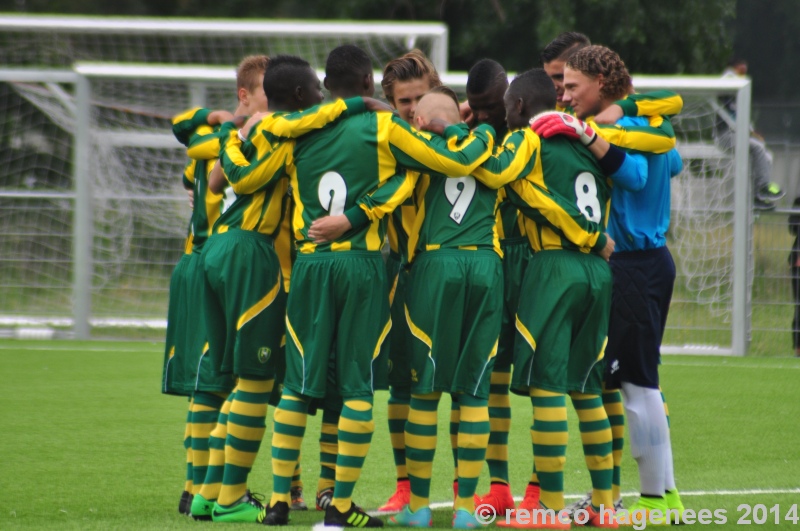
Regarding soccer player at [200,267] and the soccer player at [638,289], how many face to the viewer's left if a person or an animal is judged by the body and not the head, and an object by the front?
1

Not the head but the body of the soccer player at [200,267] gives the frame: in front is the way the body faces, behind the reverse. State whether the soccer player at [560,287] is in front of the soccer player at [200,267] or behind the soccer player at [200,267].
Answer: in front

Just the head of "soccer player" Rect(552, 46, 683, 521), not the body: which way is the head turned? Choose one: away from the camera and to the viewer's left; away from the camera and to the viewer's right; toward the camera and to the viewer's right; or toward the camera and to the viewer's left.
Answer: toward the camera and to the viewer's left

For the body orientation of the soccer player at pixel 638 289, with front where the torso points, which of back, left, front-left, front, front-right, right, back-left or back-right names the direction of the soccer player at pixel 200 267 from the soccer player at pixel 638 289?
front

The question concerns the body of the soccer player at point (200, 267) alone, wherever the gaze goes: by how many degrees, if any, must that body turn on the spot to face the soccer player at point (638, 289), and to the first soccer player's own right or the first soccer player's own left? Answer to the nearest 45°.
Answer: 0° — they already face them

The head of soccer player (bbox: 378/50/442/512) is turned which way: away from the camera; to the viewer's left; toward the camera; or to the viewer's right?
toward the camera

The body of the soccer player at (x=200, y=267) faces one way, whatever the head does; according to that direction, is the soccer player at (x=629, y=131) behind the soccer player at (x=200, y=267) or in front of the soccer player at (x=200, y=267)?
in front

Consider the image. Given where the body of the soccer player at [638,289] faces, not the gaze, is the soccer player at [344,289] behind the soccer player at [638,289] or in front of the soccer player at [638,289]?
in front

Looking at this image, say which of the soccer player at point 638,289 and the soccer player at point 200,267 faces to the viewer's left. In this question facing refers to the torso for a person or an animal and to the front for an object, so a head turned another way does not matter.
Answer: the soccer player at point 638,289

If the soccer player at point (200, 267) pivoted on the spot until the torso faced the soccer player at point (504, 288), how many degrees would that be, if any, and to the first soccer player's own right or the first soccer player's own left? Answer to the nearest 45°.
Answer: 0° — they already face them

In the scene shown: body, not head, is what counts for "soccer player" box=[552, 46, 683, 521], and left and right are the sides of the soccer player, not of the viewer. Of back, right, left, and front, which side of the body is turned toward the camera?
left

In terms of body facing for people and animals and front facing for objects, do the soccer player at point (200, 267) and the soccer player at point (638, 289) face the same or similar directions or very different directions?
very different directions

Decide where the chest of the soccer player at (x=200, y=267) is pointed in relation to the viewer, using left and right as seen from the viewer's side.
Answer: facing to the right of the viewer

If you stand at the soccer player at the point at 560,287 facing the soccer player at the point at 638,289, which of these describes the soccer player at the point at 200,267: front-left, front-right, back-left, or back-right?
back-left

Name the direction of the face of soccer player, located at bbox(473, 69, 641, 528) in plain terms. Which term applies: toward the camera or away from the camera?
away from the camera

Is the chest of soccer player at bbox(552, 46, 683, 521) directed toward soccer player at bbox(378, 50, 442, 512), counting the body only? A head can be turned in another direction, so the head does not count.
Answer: yes

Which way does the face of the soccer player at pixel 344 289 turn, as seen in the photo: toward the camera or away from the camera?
away from the camera

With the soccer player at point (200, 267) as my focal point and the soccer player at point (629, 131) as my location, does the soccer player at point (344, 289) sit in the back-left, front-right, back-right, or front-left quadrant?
front-left
